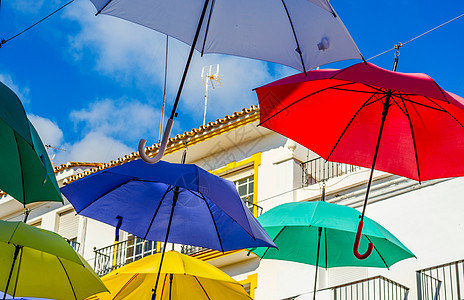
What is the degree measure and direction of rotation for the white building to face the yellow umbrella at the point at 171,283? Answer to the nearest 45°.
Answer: approximately 45° to its left

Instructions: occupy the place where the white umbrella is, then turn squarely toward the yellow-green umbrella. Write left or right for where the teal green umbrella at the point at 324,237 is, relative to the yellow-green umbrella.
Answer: right

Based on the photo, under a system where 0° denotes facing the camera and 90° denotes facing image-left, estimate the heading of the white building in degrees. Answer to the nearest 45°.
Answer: approximately 45°

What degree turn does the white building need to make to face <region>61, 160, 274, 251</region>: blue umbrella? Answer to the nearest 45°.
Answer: approximately 45° to its left
